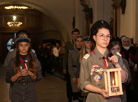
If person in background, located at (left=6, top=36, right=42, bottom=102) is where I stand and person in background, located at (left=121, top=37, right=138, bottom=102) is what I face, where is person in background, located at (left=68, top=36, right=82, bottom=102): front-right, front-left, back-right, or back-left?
front-left

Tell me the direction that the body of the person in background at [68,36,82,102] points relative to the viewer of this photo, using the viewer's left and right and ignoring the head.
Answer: facing the viewer and to the right of the viewer

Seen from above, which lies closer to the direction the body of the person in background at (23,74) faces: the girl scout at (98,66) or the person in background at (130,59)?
the girl scout

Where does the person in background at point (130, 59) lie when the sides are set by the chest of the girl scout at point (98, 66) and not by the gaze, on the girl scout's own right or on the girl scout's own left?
on the girl scout's own left

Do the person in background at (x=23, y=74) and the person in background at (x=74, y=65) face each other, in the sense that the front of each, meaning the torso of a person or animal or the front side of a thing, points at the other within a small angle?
no

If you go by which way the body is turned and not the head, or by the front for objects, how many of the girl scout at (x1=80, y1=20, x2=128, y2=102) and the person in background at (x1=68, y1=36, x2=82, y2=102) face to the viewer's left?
0

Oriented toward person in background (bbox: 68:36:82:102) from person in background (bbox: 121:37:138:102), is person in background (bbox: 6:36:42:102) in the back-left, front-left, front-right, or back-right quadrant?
front-left

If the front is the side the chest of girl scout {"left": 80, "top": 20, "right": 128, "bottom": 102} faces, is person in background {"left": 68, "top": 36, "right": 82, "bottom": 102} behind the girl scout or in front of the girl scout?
behind

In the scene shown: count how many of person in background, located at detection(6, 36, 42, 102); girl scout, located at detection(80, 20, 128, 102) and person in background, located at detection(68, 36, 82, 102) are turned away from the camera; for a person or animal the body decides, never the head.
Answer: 0

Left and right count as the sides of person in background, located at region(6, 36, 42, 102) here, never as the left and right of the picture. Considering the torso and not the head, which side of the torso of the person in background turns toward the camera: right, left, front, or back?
front

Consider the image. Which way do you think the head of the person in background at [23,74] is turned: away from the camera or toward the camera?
toward the camera

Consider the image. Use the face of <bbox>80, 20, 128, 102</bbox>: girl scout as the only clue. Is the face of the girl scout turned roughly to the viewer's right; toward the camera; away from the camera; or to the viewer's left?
toward the camera

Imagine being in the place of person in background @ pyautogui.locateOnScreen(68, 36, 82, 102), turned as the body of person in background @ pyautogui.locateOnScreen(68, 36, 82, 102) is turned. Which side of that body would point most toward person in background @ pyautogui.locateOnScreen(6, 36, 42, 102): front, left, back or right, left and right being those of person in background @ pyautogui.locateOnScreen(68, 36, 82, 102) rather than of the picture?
front

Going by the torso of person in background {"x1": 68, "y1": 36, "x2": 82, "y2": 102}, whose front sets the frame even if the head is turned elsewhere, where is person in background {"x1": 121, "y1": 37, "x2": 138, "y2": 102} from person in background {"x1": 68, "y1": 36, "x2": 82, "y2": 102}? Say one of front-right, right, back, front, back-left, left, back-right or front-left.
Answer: front-left

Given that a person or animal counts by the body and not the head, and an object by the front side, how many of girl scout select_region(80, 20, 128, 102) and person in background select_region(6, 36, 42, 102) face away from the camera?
0

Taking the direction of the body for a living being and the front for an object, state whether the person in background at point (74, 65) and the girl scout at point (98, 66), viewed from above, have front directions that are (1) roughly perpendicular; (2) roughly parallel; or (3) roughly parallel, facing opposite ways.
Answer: roughly parallel

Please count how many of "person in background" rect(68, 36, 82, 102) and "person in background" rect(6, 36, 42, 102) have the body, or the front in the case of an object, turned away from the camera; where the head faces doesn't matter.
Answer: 0
